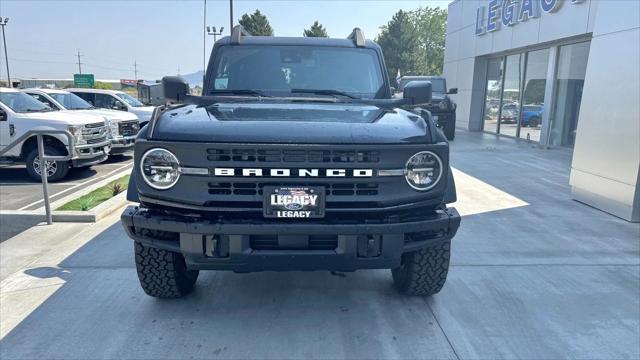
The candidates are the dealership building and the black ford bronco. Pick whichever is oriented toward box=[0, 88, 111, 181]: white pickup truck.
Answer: the dealership building

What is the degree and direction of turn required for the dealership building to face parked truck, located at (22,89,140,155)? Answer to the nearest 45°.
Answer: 0° — it already faces it

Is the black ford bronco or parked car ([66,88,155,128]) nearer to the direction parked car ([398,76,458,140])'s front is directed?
the black ford bronco

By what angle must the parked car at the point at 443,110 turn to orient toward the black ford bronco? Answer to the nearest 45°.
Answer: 0° — it already faces it

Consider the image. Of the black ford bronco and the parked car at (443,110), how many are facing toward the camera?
2

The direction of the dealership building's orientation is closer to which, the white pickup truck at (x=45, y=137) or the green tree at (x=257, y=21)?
the white pickup truck

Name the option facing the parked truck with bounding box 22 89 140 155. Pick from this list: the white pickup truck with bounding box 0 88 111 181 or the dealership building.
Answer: the dealership building

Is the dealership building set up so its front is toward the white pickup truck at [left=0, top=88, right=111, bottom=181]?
yes

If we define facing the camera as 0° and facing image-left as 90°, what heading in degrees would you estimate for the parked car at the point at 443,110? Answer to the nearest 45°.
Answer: approximately 0°

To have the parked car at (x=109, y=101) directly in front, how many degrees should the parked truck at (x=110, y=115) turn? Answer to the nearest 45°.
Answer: approximately 135° to its left

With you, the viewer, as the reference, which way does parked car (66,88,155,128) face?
facing the viewer and to the right of the viewer
